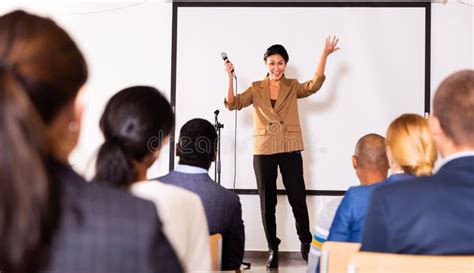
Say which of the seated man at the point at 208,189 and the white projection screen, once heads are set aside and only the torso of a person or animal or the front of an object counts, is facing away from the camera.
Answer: the seated man

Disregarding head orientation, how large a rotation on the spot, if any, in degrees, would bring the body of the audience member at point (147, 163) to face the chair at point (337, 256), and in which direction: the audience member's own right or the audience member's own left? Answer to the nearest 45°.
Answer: approximately 45° to the audience member's own right

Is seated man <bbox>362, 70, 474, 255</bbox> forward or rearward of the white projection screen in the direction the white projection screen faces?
forward

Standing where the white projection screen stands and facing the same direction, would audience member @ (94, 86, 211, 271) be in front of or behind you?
in front

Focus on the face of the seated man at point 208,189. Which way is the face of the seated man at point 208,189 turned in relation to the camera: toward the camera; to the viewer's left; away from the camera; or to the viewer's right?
away from the camera

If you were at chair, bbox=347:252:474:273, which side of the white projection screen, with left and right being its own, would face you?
front

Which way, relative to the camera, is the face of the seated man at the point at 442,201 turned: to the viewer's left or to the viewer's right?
to the viewer's left

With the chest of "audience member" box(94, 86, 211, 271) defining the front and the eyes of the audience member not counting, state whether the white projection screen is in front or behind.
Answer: in front

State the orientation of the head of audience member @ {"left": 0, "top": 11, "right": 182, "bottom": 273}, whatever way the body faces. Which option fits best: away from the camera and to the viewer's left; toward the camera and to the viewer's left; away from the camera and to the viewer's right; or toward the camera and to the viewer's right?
away from the camera and to the viewer's right

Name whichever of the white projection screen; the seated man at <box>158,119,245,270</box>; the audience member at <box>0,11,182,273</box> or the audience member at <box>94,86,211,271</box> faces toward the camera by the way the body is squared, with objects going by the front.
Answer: the white projection screen

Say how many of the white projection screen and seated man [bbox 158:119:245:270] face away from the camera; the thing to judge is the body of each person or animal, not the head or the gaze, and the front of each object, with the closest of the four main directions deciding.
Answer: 1

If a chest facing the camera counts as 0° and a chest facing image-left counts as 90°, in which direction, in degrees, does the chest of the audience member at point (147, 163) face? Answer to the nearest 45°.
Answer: approximately 225°

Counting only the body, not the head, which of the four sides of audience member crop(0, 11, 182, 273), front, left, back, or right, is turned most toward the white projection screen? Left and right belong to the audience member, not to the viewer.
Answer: front

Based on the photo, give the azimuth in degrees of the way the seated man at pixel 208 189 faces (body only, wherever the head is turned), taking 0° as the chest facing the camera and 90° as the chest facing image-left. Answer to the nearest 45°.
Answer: approximately 180°

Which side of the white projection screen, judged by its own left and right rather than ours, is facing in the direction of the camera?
front

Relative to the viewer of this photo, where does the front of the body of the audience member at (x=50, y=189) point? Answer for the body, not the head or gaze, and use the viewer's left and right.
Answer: facing away from the viewer and to the right of the viewer

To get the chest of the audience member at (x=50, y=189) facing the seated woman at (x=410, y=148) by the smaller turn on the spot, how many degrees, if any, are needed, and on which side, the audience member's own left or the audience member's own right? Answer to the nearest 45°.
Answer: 0° — they already face them

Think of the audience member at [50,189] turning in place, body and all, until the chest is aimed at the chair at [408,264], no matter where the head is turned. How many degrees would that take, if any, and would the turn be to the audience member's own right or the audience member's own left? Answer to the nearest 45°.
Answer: approximately 45° to the audience member's own right
